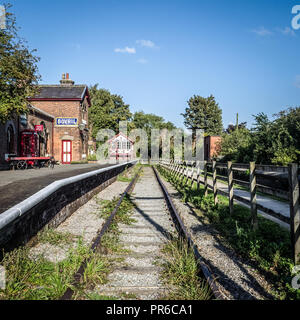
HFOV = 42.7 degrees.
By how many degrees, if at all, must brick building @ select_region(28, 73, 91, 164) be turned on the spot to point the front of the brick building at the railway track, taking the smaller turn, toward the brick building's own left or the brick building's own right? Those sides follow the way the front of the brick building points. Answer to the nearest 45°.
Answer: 0° — it already faces it

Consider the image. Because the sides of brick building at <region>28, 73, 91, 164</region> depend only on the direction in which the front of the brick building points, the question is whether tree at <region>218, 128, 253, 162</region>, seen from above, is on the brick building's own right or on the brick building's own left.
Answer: on the brick building's own left

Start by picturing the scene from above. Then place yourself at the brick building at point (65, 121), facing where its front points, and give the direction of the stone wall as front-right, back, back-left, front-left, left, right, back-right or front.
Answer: front

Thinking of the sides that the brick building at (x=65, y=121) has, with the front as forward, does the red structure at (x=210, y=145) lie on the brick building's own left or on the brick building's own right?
on the brick building's own left
